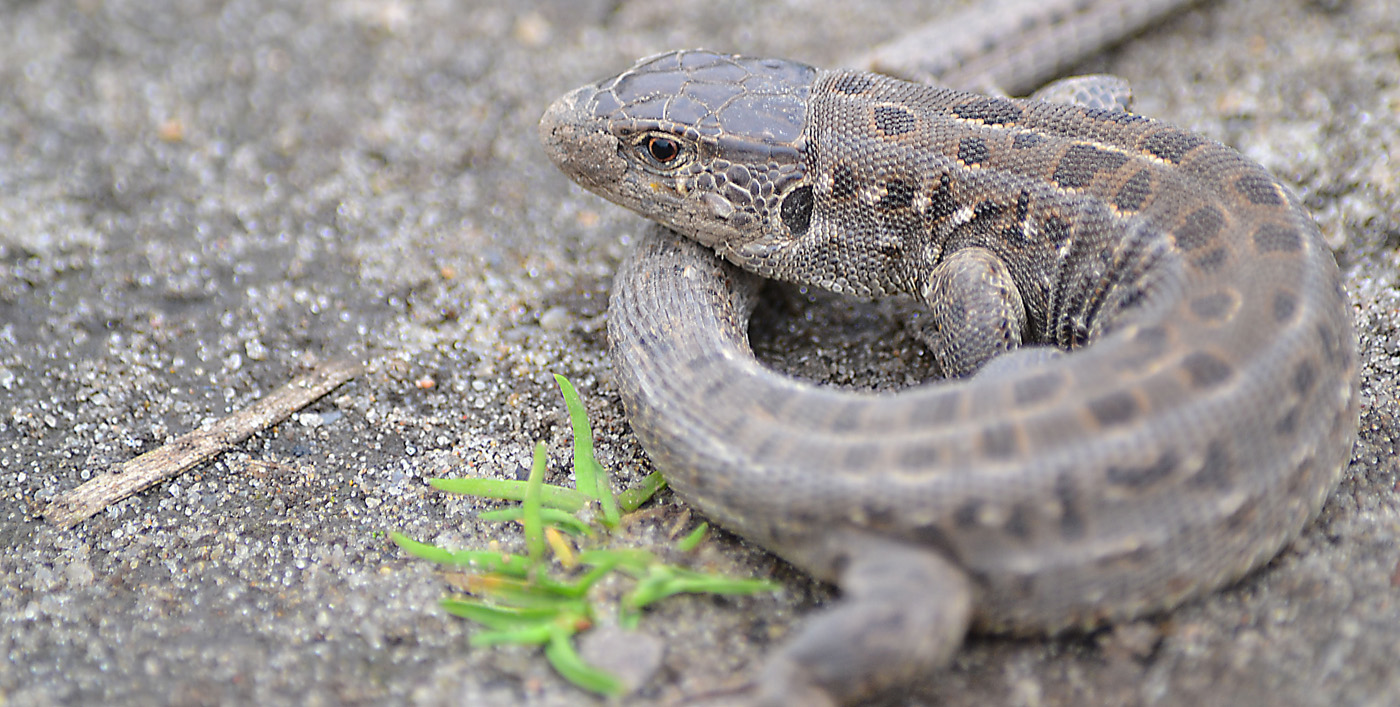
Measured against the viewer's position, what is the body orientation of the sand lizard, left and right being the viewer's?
facing to the left of the viewer

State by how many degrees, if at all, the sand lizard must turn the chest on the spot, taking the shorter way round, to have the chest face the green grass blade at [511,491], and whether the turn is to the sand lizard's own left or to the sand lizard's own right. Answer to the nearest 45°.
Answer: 0° — it already faces it

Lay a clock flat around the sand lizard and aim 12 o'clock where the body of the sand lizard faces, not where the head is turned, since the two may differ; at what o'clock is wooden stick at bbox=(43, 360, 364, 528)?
The wooden stick is roughly at 12 o'clock from the sand lizard.

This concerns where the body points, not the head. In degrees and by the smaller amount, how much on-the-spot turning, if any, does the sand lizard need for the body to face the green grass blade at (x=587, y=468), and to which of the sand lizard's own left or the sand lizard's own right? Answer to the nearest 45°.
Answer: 0° — it already faces it

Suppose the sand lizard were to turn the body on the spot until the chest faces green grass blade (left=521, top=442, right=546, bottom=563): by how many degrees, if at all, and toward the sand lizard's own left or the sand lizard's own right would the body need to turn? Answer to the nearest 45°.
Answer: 0° — it already faces it
